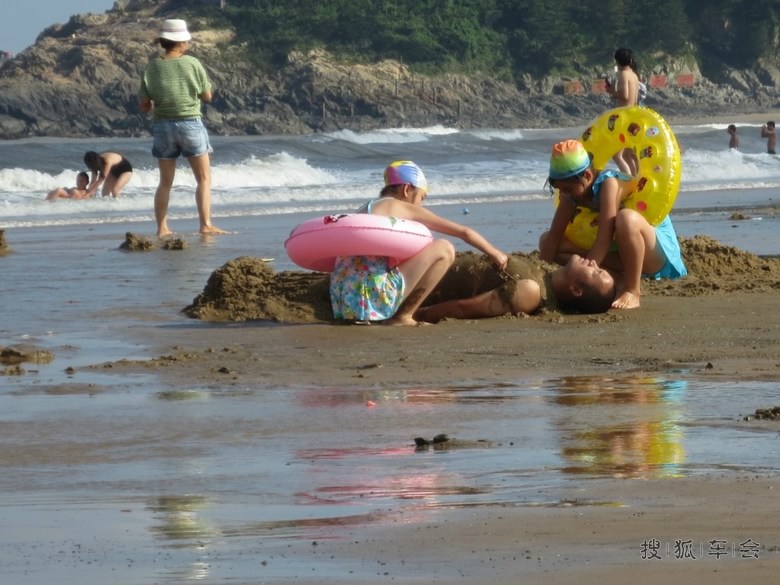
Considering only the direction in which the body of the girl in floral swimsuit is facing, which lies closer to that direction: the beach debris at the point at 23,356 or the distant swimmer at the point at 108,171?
the distant swimmer

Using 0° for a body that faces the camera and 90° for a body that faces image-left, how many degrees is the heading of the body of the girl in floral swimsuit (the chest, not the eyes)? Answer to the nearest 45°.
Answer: approximately 225°

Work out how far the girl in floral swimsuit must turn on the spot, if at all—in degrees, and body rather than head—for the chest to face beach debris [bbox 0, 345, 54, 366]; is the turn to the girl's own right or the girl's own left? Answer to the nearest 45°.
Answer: approximately 180°

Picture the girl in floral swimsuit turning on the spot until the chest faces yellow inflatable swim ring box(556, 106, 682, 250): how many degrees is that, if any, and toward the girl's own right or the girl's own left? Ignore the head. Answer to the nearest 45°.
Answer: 0° — they already face it

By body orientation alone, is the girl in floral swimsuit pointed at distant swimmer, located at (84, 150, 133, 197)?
no

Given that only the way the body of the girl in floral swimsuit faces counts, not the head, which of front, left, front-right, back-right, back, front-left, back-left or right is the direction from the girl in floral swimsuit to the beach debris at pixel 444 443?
back-right

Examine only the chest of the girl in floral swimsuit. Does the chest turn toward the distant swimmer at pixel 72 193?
no

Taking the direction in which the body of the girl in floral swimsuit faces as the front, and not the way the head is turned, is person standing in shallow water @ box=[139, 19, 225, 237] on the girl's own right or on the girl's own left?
on the girl's own left

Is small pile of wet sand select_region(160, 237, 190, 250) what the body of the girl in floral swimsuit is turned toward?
no

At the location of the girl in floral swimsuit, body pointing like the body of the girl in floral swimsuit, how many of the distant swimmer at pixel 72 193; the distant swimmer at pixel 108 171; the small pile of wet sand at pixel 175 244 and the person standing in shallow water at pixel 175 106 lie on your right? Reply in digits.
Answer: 0

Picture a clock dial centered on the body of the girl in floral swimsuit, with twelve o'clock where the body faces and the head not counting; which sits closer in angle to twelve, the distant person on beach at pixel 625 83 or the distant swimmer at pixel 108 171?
the distant person on beach

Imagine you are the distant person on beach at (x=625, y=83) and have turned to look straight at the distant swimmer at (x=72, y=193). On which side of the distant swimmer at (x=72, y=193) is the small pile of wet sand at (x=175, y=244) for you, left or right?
left

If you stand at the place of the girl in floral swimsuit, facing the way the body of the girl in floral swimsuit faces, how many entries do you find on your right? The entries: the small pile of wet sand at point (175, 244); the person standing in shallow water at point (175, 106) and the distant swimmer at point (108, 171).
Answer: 0

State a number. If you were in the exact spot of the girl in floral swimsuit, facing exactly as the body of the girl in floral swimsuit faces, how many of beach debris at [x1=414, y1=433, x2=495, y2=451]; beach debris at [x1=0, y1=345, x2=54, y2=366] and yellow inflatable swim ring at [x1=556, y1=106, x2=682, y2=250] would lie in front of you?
1

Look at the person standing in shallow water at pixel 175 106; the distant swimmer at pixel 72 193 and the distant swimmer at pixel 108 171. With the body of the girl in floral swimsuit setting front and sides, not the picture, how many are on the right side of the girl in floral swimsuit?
0

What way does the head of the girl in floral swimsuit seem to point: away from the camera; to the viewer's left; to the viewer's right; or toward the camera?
to the viewer's right
